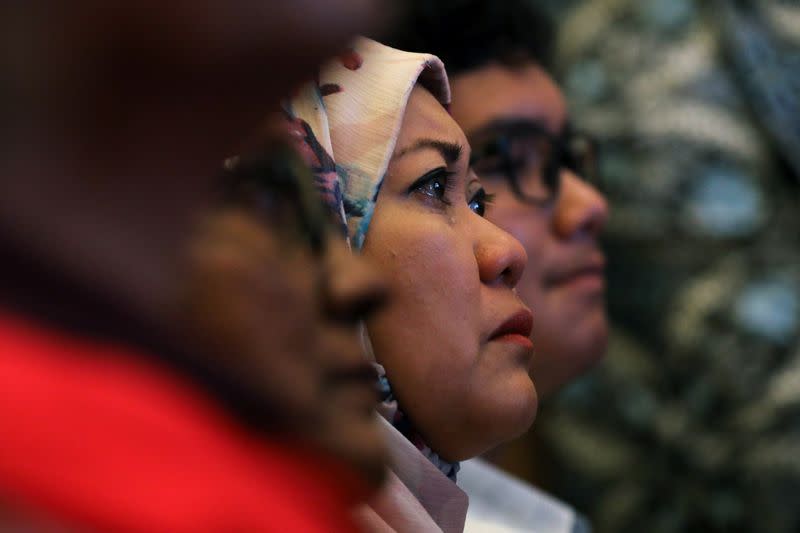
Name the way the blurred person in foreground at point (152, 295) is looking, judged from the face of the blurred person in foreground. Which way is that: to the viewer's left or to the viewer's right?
to the viewer's right

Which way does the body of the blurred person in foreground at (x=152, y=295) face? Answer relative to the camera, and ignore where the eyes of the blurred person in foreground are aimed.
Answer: to the viewer's right
